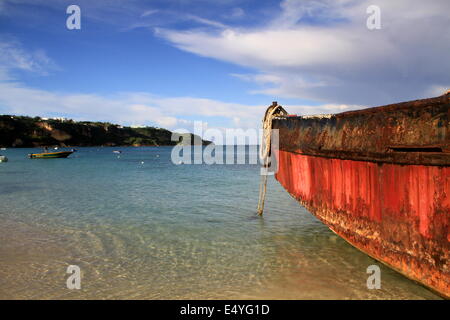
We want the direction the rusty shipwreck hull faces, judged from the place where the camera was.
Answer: facing away from the viewer and to the left of the viewer
